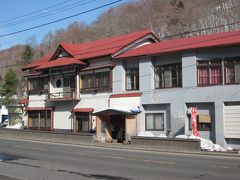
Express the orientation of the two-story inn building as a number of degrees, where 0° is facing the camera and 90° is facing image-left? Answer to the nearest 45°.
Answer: approximately 45°
